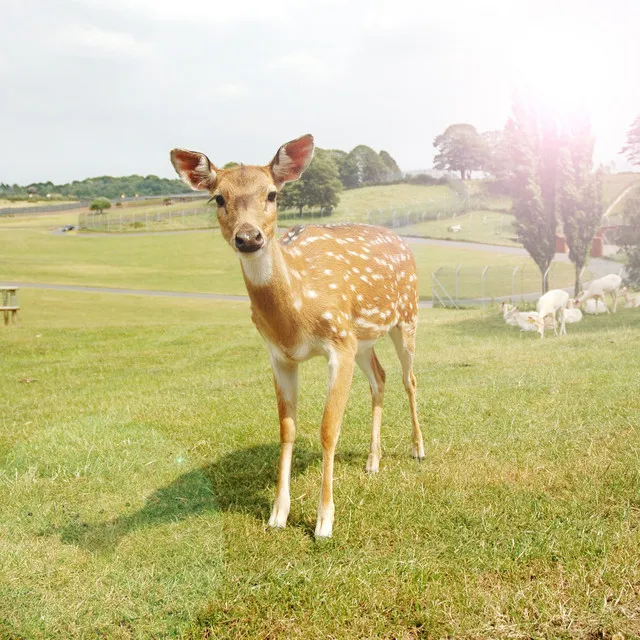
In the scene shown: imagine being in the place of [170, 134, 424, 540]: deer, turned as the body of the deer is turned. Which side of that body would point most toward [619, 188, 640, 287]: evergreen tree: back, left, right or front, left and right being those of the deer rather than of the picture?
back

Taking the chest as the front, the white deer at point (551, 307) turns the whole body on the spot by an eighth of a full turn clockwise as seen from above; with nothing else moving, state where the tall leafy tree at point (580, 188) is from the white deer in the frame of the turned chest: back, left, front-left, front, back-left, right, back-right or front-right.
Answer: right

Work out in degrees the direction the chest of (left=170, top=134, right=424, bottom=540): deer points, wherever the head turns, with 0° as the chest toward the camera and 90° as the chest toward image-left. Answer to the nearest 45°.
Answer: approximately 45°

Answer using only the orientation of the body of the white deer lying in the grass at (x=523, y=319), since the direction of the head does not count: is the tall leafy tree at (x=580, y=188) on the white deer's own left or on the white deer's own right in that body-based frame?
on the white deer's own right

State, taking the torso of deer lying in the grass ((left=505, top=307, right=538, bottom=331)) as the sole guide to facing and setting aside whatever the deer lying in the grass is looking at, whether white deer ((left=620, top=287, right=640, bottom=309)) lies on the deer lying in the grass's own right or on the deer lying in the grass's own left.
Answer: on the deer lying in the grass's own right

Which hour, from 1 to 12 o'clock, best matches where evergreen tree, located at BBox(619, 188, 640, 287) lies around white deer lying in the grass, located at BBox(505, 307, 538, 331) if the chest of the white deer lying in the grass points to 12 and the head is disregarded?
The evergreen tree is roughly at 4 o'clock from the white deer lying in the grass.

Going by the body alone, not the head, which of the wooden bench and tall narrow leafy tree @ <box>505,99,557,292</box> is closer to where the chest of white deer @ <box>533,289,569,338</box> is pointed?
the wooden bench

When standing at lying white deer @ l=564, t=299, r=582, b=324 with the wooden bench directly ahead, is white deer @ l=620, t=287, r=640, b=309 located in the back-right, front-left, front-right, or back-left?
back-right

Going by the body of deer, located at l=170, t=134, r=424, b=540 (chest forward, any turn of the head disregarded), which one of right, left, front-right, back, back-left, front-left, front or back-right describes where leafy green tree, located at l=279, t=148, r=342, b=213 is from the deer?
back-right

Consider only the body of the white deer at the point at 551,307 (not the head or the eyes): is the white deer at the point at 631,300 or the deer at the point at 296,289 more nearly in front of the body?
the deer

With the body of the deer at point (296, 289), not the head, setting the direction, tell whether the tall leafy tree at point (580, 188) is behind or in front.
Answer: behind

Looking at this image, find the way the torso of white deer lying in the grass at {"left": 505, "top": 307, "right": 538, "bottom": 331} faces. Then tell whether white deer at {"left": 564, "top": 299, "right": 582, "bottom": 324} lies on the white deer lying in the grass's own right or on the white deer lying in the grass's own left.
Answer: on the white deer lying in the grass's own right

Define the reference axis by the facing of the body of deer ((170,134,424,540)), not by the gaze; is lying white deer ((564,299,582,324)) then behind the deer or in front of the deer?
behind

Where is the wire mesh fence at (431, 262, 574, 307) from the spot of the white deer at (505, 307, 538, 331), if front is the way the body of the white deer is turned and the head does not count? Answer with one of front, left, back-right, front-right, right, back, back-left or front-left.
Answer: right

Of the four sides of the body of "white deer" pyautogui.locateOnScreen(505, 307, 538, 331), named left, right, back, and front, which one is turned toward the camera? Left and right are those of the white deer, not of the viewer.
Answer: left
